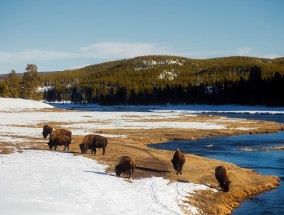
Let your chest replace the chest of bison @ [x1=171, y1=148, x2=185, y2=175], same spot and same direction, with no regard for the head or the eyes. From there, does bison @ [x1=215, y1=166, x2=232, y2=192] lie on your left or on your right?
on your left

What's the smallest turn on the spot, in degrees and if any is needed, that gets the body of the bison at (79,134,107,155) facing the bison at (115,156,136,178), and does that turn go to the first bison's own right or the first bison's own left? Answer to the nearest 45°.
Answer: approximately 90° to the first bison's own left

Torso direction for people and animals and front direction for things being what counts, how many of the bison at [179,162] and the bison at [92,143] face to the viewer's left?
1

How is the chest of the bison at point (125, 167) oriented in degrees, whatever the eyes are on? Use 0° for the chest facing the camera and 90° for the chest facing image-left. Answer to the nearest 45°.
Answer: approximately 45°

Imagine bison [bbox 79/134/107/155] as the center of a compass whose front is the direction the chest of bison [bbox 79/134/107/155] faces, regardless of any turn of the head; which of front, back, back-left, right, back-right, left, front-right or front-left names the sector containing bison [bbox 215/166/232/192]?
back-left

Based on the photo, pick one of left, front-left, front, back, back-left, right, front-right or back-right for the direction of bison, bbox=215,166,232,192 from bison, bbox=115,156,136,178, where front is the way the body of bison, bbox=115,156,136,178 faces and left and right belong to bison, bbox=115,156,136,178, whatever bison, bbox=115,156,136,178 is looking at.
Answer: back-left

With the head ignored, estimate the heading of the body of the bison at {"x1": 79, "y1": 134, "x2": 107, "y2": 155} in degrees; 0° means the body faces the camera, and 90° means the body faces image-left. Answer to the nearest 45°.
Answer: approximately 90°

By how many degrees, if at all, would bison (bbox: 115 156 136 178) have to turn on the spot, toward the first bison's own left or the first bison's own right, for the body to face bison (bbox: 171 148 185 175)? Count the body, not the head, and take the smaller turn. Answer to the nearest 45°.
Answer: approximately 180°
